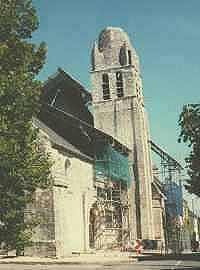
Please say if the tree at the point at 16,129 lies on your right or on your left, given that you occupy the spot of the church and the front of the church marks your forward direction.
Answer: on your right
